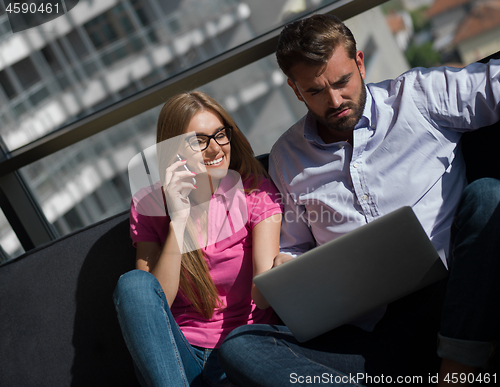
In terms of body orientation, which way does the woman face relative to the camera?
toward the camera

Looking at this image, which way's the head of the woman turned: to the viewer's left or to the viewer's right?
to the viewer's right

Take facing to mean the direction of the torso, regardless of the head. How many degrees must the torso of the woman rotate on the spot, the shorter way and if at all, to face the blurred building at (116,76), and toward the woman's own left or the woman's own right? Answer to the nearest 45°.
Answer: approximately 180°

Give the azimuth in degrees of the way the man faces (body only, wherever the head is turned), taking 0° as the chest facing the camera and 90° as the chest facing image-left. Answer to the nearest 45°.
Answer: approximately 0°

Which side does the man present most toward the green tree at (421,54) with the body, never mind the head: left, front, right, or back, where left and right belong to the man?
back

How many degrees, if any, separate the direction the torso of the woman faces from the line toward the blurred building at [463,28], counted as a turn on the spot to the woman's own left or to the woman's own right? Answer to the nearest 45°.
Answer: approximately 135° to the woman's own left

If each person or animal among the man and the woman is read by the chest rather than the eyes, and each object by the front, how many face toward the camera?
2

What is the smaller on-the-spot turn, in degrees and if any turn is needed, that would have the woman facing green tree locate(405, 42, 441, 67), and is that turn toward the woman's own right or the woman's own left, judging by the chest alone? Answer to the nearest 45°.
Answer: approximately 135° to the woman's own left
